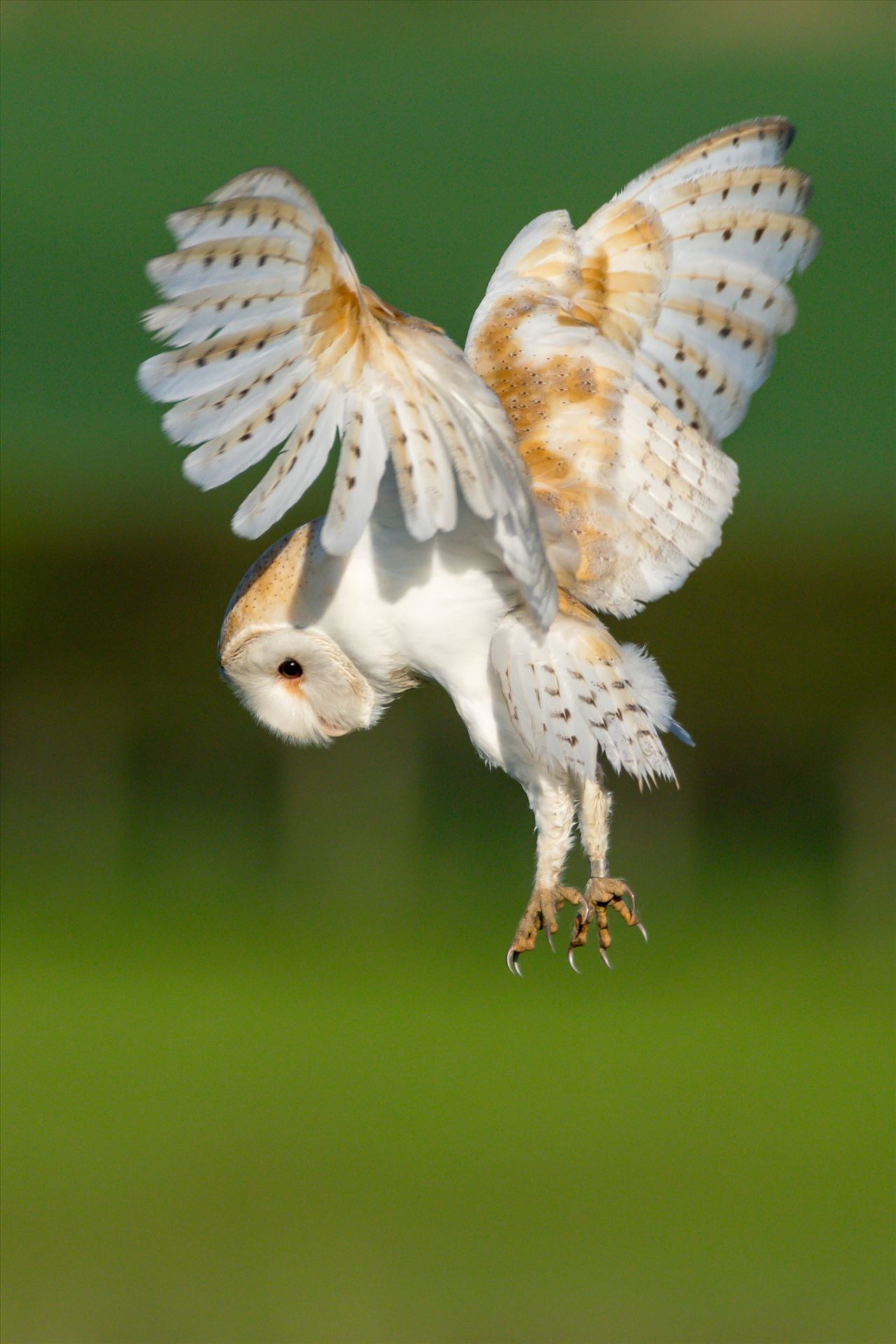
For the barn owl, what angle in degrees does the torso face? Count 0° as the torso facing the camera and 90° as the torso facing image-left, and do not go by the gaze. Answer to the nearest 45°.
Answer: approximately 90°
